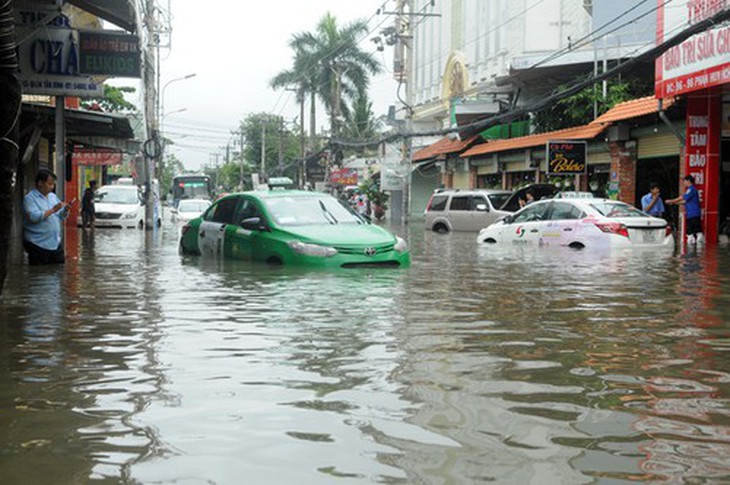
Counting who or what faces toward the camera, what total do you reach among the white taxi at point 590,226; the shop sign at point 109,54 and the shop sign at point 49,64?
2

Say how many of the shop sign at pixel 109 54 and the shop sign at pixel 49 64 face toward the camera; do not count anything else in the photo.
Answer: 2

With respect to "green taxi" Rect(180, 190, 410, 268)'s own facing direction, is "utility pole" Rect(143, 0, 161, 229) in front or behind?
behind

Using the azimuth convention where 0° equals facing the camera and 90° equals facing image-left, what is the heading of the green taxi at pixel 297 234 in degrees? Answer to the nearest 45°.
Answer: approximately 315°

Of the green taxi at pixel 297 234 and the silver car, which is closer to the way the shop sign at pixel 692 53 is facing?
the green taxi
